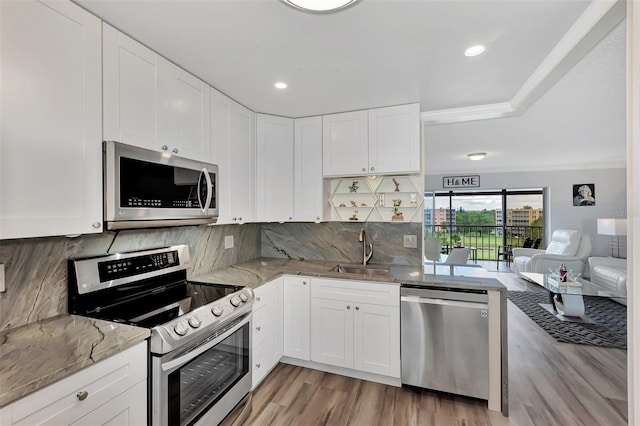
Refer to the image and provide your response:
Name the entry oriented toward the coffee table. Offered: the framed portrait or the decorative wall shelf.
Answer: the framed portrait

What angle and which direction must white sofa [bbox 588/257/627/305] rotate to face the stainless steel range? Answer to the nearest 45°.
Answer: approximately 45° to its left

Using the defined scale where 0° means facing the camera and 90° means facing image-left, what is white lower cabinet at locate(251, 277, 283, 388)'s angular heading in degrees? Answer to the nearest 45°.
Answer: approximately 315°

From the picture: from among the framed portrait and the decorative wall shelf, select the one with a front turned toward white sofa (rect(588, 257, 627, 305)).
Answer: the framed portrait

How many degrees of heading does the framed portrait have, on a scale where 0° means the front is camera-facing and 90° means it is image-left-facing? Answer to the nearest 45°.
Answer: approximately 0°

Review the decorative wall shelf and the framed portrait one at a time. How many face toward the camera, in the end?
2
